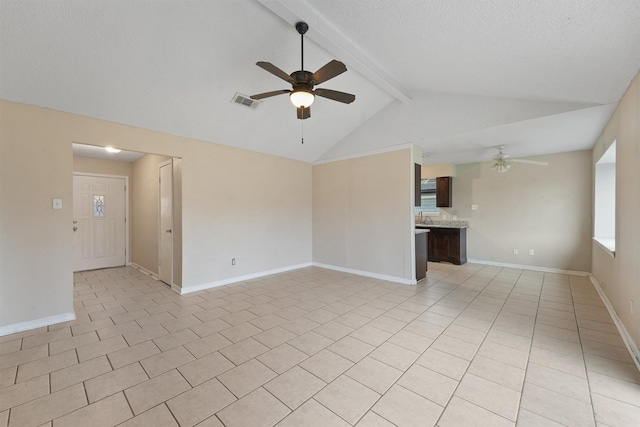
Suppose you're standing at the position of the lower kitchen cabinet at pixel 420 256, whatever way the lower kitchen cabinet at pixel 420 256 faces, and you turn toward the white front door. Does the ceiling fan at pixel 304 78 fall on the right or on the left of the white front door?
left

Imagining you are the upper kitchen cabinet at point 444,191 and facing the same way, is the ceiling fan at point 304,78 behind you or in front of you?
in front

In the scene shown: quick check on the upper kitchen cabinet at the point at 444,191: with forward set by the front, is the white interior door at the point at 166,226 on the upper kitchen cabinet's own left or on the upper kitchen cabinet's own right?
on the upper kitchen cabinet's own right

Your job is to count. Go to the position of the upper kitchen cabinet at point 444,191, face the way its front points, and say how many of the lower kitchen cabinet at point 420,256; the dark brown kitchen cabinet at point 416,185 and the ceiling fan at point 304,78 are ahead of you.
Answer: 3

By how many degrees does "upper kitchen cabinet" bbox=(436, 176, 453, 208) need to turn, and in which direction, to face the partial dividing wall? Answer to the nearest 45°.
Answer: approximately 45° to its right

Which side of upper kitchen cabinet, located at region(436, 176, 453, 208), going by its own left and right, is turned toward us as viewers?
front

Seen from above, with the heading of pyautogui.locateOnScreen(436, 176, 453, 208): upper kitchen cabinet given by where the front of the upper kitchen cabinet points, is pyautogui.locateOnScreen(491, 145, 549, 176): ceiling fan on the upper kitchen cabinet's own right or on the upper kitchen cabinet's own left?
on the upper kitchen cabinet's own left

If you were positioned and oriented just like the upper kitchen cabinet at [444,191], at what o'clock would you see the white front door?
The white front door is roughly at 2 o'clock from the upper kitchen cabinet.

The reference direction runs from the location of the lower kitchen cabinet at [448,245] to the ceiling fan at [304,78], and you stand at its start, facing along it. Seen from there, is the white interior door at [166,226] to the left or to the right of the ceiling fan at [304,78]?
right

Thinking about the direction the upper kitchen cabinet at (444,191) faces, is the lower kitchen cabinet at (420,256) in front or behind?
in front

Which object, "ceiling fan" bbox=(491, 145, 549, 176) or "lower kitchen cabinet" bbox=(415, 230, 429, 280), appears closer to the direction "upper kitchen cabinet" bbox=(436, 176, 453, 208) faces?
the lower kitchen cabinet
